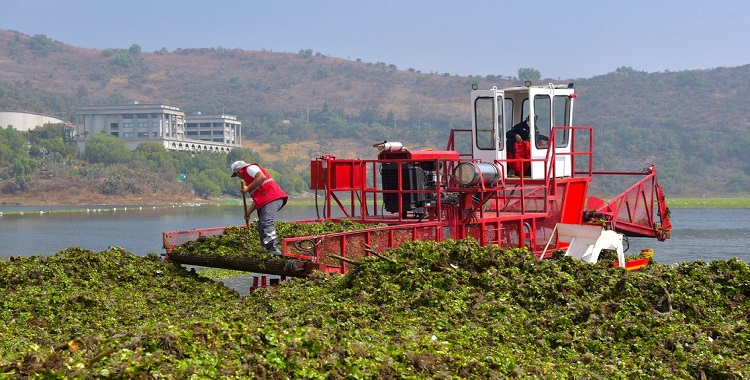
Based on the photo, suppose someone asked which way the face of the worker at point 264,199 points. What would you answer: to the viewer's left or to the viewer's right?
to the viewer's left

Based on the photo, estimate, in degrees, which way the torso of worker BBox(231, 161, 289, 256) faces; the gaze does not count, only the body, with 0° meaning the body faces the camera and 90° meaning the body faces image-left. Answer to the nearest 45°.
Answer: approximately 90°

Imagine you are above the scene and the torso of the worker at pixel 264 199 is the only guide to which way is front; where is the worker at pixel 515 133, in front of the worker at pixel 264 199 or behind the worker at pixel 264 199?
behind
